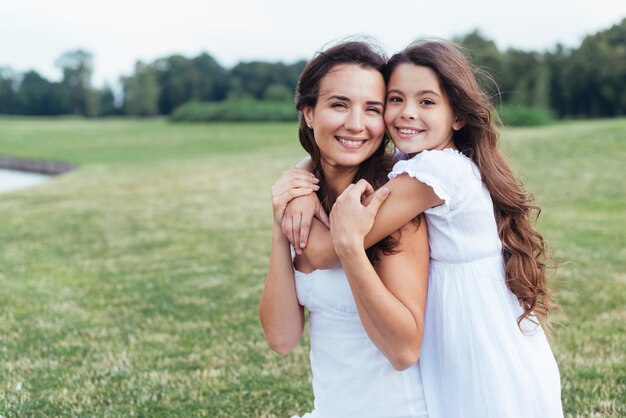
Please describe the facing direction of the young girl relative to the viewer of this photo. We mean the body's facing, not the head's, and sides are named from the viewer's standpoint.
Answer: facing to the left of the viewer

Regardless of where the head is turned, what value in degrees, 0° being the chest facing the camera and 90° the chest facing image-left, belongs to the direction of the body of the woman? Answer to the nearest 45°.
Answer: approximately 45°

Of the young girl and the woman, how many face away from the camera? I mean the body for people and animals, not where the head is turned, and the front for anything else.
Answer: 0
